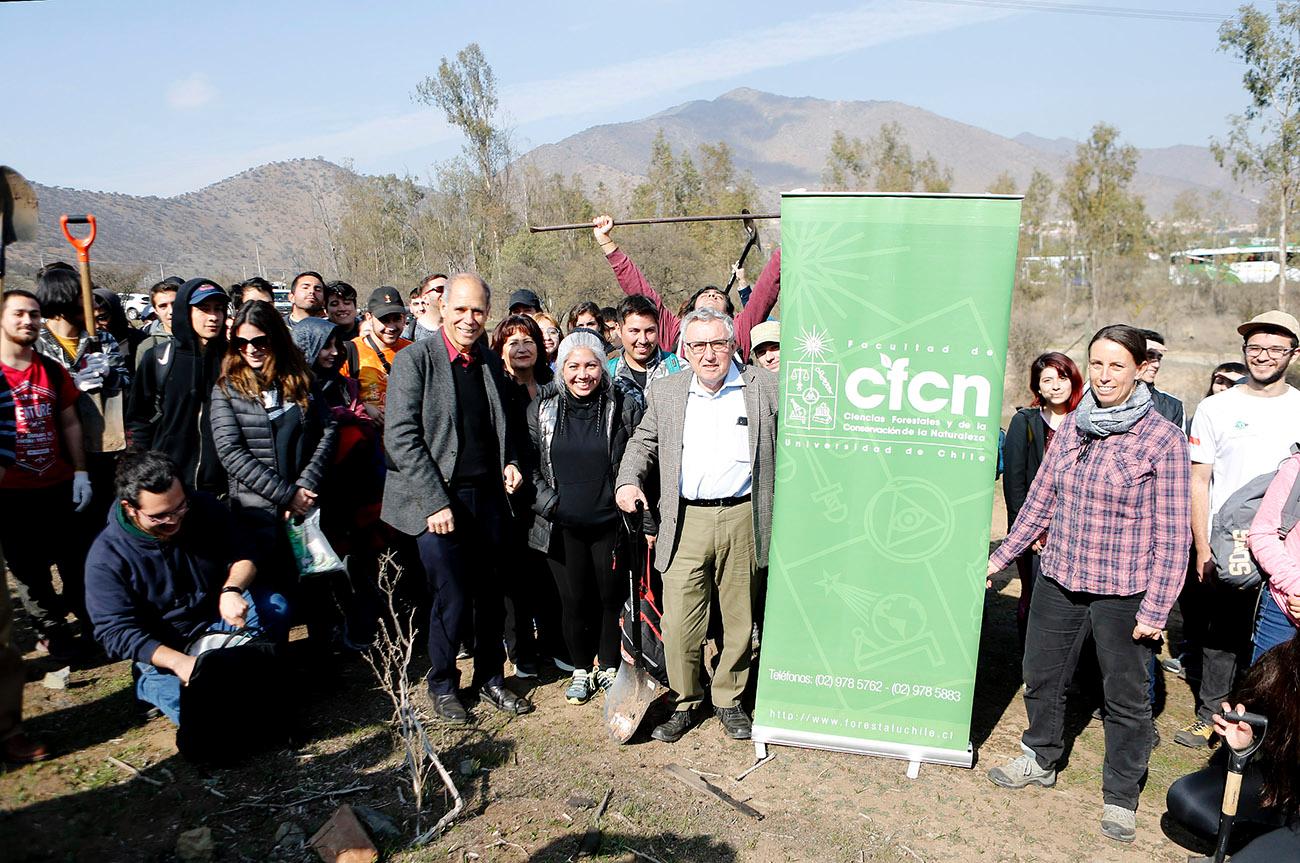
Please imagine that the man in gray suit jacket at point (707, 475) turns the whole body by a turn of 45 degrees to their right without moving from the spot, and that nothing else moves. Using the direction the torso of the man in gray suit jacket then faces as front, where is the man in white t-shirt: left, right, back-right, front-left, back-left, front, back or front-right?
back-left

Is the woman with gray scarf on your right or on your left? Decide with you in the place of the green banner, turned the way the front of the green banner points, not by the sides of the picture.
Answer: on your left

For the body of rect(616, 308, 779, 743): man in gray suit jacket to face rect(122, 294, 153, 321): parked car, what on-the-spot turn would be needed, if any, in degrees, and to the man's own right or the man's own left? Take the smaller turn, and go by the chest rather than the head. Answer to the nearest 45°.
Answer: approximately 135° to the man's own right

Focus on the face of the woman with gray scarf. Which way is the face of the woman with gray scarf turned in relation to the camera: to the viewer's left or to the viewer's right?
to the viewer's left

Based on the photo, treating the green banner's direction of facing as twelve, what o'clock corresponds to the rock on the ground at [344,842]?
The rock on the ground is roughly at 2 o'clock from the green banner.

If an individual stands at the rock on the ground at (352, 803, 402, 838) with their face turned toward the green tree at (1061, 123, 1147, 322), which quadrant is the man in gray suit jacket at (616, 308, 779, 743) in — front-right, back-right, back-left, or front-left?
front-right

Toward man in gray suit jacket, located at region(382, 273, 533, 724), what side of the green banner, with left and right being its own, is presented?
right

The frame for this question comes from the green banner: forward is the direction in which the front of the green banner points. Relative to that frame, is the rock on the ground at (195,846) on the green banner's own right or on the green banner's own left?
on the green banner's own right

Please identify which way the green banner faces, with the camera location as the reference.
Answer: facing the viewer

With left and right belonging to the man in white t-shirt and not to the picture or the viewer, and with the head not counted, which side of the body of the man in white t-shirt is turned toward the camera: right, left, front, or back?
front

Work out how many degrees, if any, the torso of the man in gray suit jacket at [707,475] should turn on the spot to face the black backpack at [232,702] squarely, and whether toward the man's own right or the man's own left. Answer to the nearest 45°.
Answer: approximately 90° to the man's own right

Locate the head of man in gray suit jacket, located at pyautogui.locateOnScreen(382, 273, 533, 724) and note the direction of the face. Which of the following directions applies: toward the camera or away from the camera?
toward the camera

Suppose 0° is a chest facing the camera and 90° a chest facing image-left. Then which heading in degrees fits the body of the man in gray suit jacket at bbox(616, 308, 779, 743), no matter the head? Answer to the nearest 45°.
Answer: approximately 0°

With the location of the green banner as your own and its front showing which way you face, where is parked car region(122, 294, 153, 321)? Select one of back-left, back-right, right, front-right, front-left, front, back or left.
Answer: back-right

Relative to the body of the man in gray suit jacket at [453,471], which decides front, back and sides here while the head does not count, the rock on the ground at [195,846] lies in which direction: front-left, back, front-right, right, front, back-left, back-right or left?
right

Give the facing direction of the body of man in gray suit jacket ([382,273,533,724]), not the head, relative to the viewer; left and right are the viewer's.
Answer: facing the viewer and to the right of the viewer
